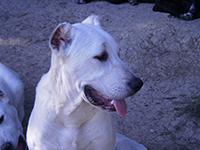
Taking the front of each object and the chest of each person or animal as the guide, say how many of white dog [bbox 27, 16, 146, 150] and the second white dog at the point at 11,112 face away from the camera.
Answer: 0

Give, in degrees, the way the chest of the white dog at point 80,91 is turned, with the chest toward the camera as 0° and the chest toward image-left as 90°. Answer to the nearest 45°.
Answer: approximately 315°

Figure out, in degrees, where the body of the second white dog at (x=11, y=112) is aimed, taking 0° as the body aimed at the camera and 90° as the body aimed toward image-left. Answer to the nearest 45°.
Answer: approximately 45°
